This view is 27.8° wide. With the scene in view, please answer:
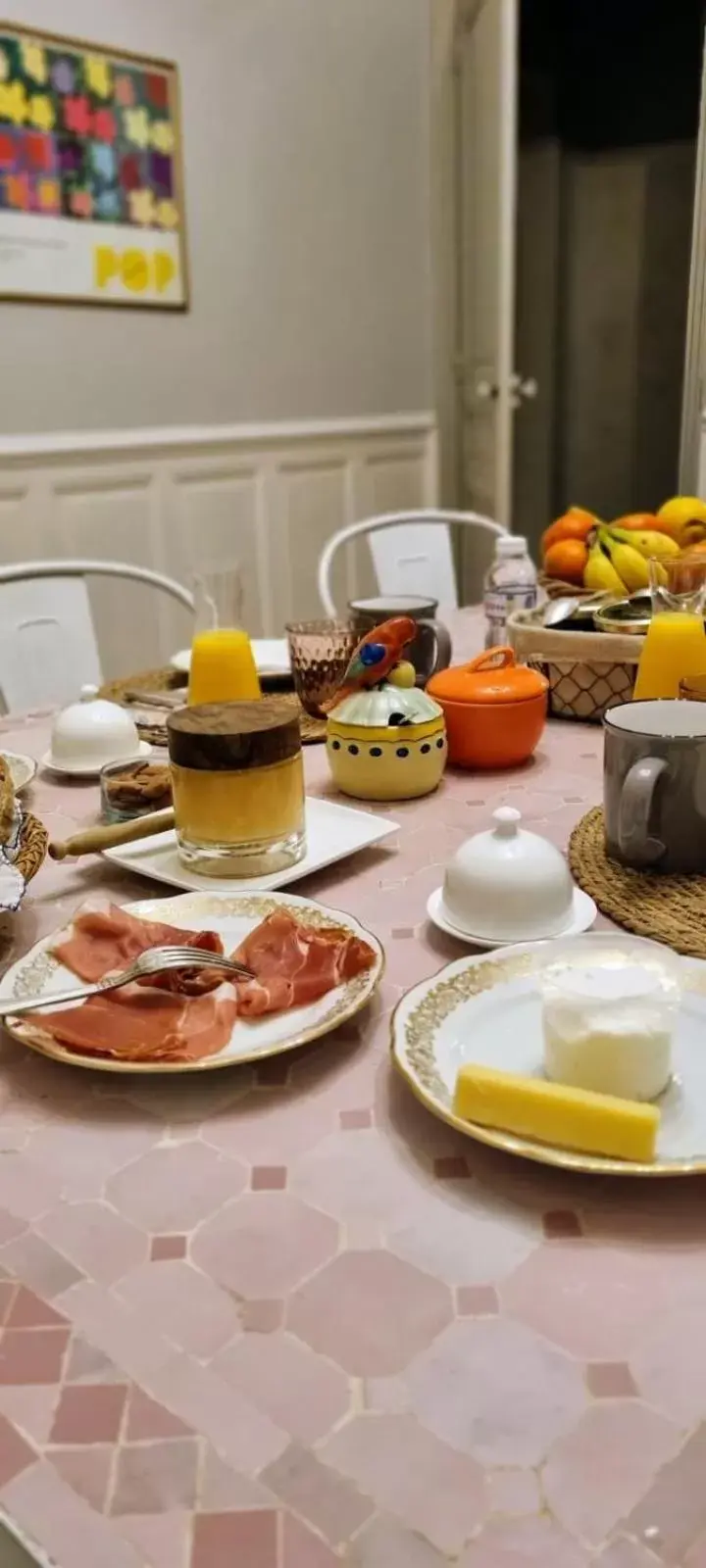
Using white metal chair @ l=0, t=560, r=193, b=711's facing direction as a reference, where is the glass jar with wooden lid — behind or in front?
in front

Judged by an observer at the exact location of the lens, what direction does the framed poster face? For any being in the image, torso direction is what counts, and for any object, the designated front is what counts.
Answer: facing the viewer and to the right of the viewer

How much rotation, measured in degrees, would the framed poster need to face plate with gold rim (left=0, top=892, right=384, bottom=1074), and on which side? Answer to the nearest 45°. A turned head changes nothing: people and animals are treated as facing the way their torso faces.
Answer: approximately 45° to its right

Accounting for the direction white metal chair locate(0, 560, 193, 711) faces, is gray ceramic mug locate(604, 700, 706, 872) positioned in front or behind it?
in front

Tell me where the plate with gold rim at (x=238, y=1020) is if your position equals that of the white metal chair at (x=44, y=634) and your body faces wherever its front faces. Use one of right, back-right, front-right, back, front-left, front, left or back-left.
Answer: front-right

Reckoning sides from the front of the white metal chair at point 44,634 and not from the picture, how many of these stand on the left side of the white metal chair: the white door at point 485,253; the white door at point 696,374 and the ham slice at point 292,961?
2

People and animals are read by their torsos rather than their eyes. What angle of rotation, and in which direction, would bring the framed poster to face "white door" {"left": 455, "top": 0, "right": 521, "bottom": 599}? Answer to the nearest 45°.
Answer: approximately 90° to its left

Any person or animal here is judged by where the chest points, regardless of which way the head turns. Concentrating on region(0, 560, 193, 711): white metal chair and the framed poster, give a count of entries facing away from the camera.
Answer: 0

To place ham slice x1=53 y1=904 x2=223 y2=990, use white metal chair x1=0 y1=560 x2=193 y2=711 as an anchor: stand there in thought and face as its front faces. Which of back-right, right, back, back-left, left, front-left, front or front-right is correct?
front-right

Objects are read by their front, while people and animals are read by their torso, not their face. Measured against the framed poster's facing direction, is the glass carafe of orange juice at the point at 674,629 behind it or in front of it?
in front

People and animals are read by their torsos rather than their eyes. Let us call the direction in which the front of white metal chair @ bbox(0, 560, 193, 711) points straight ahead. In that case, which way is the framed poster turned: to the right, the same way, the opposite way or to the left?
the same way

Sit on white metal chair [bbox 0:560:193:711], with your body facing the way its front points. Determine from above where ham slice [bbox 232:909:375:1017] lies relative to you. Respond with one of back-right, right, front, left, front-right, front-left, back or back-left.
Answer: front-right
